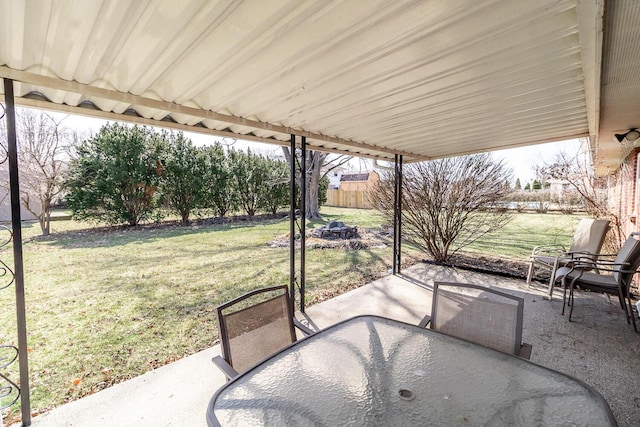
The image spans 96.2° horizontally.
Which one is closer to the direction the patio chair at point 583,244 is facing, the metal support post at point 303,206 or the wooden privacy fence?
the metal support post

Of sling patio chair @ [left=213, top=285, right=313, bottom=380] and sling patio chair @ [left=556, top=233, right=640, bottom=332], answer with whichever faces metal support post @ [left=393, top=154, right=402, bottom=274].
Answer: sling patio chair @ [left=556, top=233, right=640, bottom=332]

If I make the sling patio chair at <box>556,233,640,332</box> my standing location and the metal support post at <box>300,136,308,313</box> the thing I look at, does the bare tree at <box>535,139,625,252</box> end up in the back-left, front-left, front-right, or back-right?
back-right

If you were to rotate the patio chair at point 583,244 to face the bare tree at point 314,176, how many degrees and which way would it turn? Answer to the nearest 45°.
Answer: approximately 90° to its right

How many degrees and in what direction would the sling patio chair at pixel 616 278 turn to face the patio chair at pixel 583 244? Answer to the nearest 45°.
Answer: approximately 90° to its right

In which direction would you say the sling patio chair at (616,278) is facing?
to the viewer's left

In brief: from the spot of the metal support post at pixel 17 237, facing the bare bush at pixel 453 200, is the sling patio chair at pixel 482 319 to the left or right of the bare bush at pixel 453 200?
right

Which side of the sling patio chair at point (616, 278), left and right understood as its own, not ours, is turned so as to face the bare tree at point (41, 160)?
front

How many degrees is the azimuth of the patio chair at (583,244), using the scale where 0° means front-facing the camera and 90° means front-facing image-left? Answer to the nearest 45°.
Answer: approximately 45°

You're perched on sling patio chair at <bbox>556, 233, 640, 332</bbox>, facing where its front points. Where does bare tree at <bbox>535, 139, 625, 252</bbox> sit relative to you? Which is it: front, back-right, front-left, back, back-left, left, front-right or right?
right

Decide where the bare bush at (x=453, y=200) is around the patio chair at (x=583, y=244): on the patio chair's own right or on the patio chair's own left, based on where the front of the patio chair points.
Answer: on the patio chair's own right

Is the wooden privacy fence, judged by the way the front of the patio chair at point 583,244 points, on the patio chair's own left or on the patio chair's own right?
on the patio chair's own right

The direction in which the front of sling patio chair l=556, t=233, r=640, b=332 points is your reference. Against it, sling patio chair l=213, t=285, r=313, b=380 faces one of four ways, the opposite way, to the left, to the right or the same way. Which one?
the opposite way

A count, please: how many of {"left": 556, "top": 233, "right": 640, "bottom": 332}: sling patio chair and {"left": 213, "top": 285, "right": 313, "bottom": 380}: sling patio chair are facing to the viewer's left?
1
